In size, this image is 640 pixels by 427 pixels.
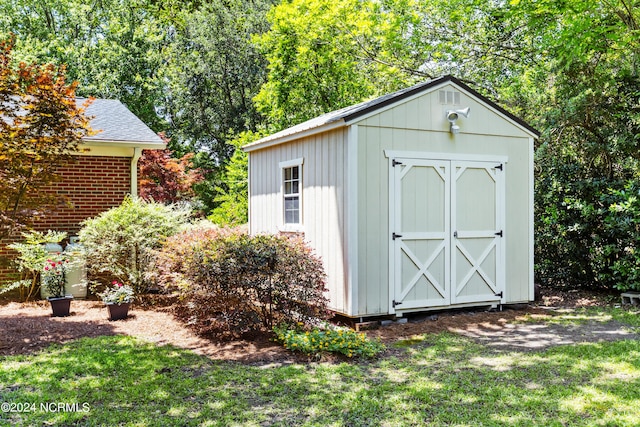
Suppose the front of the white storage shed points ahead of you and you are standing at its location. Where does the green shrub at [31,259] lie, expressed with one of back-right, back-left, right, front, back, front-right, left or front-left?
back-right

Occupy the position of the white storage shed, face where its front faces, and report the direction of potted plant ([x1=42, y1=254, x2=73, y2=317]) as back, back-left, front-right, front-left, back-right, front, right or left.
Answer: back-right

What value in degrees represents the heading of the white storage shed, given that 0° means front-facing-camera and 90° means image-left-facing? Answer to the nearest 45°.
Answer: approximately 315°

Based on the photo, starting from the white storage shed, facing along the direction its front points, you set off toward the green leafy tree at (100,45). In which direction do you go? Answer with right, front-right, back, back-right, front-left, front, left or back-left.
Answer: back

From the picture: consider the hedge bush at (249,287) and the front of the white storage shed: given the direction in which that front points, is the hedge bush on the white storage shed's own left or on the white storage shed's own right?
on the white storage shed's own right

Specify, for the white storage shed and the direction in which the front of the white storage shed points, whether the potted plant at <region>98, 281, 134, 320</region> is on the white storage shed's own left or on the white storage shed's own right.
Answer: on the white storage shed's own right
